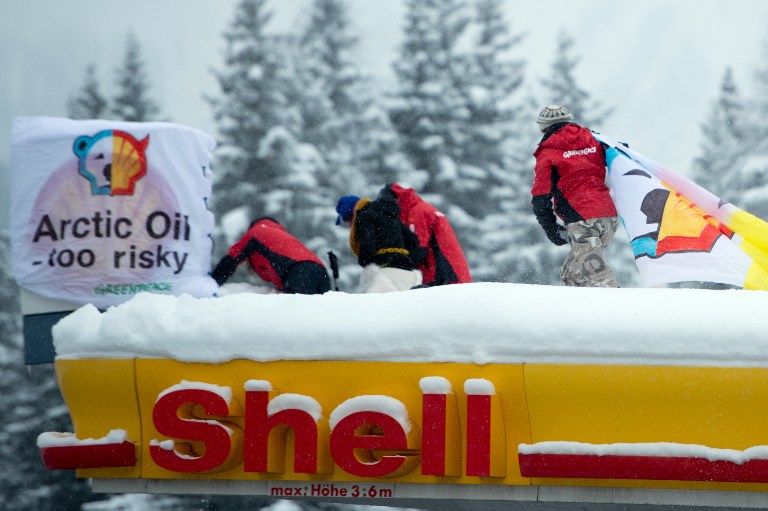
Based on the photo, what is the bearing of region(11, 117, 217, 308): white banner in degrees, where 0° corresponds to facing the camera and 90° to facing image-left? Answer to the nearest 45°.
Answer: approximately 0°

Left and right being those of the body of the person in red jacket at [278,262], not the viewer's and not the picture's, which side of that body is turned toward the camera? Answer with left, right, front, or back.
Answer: left

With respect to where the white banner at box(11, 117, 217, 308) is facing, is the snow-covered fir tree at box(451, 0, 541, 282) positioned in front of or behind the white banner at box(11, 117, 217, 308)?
behind

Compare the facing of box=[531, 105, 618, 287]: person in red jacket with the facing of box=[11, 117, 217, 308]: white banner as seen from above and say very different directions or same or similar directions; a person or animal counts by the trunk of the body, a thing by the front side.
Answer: very different directions

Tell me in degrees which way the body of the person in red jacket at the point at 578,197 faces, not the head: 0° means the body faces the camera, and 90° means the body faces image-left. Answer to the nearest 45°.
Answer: approximately 135°
